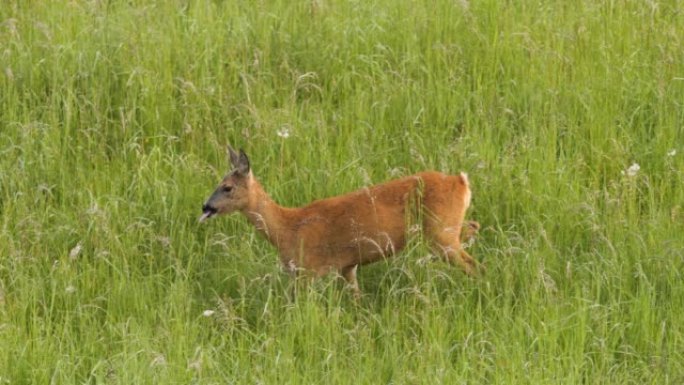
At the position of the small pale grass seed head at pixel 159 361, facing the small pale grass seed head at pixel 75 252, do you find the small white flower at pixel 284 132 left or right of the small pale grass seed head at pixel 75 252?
right

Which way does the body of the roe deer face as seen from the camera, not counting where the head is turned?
to the viewer's left

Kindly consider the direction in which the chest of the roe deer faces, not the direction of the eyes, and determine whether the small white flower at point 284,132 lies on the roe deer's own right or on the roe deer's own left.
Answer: on the roe deer's own right

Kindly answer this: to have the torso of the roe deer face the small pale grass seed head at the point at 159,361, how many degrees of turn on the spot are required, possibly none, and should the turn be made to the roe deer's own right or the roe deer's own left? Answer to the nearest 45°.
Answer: approximately 45° to the roe deer's own left

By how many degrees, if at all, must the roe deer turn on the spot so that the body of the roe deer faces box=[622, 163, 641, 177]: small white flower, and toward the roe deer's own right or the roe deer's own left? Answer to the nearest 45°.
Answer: approximately 180°

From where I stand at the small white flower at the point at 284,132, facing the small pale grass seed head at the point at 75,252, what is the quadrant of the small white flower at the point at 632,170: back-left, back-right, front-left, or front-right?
back-left
